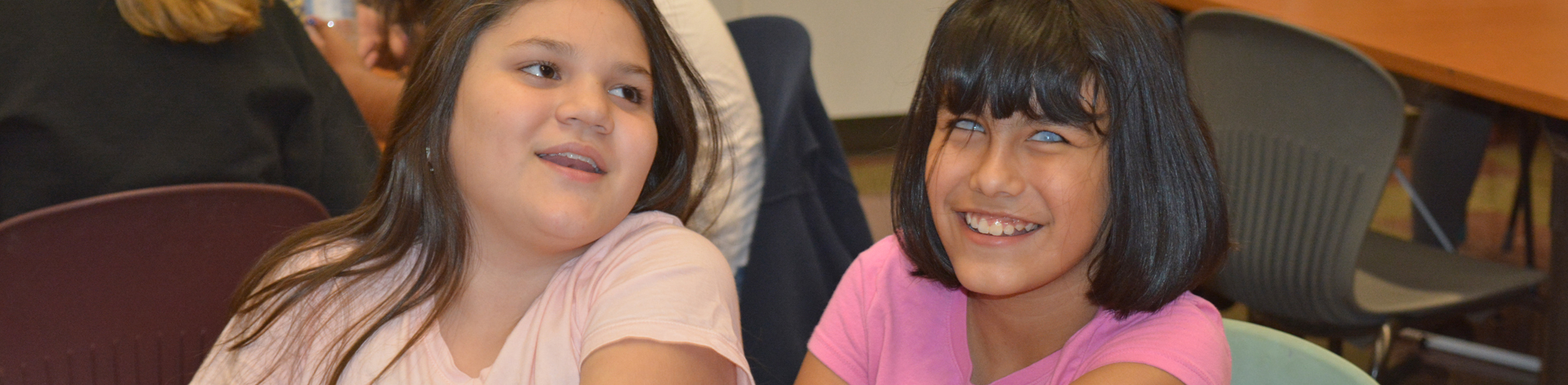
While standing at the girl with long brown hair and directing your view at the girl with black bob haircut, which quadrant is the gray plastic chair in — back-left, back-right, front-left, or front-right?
front-left

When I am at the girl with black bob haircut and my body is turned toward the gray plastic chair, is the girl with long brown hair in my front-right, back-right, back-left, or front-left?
back-left

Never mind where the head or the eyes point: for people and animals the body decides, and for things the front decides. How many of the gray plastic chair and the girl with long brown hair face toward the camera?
1

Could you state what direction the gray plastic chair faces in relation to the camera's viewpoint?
facing away from the viewer and to the right of the viewer

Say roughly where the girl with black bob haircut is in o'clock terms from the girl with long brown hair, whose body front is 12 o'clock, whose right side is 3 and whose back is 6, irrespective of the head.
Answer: The girl with black bob haircut is roughly at 10 o'clock from the girl with long brown hair.

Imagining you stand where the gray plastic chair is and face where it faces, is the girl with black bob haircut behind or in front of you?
behind

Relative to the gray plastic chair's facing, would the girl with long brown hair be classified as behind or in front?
behind

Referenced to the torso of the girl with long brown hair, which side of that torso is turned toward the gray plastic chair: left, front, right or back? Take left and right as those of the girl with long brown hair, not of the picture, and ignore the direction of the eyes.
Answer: left

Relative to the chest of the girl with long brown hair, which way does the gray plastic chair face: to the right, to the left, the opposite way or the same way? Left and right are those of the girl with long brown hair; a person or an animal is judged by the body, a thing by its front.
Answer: to the left

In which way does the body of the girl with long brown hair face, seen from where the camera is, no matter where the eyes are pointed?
toward the camera

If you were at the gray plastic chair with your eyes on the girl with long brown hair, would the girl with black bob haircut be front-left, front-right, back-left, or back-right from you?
front-left

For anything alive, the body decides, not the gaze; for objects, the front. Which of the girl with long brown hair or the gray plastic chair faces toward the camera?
the girl with long brown hair
